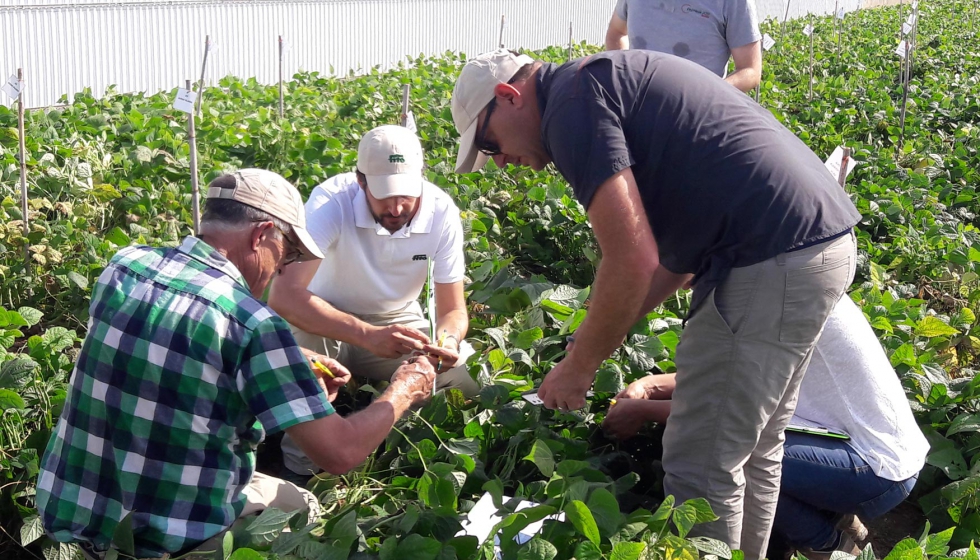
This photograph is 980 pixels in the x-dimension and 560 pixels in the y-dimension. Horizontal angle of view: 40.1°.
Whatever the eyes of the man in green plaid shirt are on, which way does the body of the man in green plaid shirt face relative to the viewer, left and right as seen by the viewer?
facing away from the viewer and to the right of the viewer

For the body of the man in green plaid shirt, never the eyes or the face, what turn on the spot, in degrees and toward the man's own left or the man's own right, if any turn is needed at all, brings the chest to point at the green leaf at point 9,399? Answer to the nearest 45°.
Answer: approximately 90° to the man's own left

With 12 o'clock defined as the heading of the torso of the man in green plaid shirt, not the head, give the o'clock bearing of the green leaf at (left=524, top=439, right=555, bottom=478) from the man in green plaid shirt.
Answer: The green leaf is roughly at 1 o'clock from the man in green plaid shirt.

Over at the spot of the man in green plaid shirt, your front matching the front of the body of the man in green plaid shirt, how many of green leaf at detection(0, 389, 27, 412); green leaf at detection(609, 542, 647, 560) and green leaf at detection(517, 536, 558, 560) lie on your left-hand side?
1

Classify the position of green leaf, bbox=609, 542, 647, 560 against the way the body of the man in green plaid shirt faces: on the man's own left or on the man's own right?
on the man's own right

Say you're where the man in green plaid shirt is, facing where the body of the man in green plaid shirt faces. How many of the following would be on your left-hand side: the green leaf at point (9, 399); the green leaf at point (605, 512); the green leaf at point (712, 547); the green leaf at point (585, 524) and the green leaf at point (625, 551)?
1

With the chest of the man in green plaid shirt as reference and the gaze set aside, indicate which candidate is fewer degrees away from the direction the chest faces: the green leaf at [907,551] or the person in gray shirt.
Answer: the person in gray shirt

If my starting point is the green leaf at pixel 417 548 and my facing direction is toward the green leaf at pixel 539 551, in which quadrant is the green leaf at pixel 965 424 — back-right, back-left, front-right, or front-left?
front-left

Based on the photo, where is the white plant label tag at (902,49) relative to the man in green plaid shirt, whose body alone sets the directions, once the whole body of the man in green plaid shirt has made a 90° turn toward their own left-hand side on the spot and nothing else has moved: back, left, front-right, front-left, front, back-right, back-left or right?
right

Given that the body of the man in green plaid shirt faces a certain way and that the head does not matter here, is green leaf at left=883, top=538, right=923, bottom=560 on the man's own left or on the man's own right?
on the man's own right

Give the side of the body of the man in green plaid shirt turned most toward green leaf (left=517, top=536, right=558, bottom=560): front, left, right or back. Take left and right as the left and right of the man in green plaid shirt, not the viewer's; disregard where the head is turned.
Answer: right

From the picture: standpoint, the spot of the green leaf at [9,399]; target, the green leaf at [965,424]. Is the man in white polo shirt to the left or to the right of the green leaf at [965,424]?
left

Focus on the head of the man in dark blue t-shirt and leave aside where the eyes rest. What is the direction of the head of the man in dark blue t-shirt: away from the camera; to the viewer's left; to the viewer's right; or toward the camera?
to the viewer's left

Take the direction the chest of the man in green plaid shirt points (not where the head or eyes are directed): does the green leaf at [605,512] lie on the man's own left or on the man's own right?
on the man's own right
